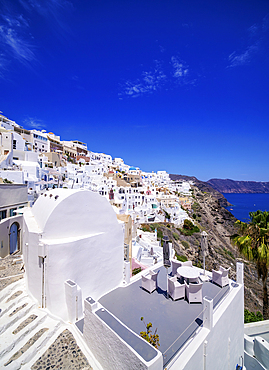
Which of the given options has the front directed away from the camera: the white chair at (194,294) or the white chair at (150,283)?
the white chair at (194,294)

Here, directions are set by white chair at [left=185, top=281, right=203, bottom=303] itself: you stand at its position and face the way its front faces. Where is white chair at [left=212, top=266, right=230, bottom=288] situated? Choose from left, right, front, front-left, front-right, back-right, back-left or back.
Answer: front-right

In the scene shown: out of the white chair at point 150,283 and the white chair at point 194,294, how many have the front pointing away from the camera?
1

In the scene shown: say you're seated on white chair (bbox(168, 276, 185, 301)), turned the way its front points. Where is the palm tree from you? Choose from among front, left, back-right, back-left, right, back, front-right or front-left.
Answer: front

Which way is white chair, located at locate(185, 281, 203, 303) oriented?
away from the camera

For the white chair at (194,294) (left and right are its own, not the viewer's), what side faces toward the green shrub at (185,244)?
front

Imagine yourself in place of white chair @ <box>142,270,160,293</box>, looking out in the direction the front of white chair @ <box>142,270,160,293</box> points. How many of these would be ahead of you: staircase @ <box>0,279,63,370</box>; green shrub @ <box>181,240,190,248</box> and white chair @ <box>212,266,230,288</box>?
1

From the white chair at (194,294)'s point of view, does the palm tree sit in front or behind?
in front

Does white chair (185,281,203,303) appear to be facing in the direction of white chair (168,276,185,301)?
no

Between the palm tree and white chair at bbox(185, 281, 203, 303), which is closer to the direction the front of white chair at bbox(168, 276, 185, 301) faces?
the palm tree

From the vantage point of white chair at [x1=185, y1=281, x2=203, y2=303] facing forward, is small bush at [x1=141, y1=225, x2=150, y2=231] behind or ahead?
ahead

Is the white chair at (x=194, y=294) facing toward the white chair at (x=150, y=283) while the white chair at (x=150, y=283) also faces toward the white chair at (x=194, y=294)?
no

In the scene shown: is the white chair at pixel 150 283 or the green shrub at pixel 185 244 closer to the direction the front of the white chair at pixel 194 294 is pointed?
the green shrub

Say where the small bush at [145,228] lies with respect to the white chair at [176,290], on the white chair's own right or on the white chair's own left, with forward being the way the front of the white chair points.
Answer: on the white chair's own left

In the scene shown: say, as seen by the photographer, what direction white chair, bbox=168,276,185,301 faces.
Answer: facing away from the viewer and to the right of the viewer
